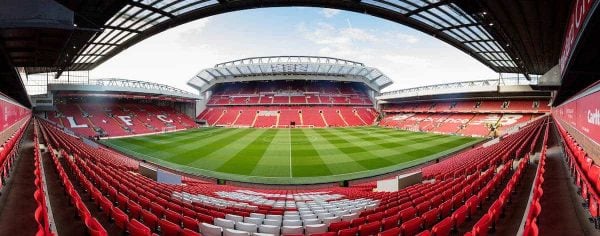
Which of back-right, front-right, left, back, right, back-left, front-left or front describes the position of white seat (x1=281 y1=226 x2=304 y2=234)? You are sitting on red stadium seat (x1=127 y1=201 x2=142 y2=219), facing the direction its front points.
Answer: right

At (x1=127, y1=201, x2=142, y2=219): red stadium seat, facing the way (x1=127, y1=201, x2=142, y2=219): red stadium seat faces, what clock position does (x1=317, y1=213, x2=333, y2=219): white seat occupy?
The white seat is roughly at 2 o'clock from the red stadium seat.

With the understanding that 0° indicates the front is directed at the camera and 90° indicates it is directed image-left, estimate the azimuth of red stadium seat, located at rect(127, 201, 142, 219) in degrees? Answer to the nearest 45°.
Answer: approximately 225°

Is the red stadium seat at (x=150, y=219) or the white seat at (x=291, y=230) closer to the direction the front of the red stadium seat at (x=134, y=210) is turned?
the white seat

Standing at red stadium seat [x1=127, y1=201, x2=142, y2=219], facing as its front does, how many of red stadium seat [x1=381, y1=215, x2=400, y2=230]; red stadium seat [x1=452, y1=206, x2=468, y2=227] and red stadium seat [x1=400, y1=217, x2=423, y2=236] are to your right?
3

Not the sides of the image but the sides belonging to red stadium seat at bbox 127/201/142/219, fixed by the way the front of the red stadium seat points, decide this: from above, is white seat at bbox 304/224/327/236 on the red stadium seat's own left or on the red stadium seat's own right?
on the red stadium seat's own right

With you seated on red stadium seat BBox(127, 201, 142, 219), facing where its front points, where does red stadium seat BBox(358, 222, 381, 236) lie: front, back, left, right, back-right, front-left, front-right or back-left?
right

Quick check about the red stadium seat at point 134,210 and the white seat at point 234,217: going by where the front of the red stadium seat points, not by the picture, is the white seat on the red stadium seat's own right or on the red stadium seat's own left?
on the red stadium seat's own right

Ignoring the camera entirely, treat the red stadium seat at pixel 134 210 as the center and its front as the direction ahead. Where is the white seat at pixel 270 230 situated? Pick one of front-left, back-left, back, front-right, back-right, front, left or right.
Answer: right

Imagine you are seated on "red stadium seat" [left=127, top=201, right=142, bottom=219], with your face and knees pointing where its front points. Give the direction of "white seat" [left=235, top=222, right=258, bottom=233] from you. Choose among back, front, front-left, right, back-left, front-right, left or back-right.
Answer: right

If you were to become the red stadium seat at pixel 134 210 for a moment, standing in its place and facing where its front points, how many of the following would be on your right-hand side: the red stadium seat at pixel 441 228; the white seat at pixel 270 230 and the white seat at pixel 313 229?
3

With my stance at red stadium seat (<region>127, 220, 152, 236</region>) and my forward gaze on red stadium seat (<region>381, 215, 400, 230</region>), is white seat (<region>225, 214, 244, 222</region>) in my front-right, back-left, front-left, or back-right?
front-left

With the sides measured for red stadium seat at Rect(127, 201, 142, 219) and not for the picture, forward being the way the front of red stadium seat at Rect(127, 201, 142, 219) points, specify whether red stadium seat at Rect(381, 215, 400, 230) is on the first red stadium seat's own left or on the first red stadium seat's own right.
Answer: on the first red stadium seat's own right

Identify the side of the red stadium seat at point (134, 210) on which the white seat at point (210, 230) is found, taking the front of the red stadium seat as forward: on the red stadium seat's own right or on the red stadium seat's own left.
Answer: on the red stadium seat's own right

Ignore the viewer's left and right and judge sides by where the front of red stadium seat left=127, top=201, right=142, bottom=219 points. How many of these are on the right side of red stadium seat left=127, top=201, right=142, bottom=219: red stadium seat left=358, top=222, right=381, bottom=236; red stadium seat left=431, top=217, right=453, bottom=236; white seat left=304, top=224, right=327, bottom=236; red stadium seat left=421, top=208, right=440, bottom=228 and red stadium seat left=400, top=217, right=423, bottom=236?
5

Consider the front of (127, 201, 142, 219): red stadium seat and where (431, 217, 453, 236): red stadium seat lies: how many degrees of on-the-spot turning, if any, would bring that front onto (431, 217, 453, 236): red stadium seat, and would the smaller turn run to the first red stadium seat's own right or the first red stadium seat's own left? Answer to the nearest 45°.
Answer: approximately 90° to the first red stadium seat's own right
